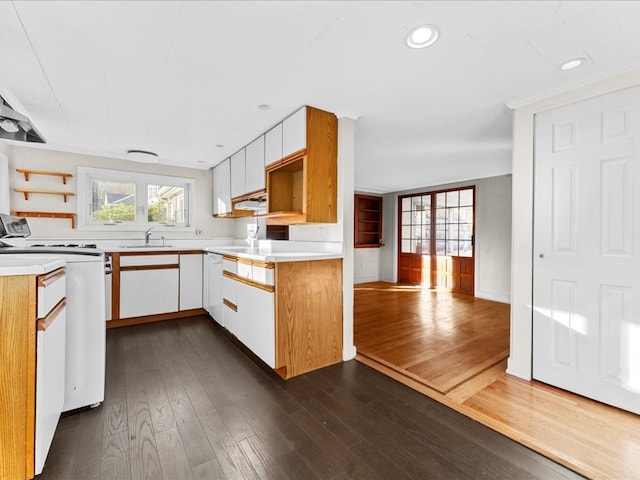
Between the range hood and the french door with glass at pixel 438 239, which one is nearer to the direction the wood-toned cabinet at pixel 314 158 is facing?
the range hood

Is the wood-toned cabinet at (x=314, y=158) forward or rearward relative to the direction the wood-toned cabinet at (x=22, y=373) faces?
forward

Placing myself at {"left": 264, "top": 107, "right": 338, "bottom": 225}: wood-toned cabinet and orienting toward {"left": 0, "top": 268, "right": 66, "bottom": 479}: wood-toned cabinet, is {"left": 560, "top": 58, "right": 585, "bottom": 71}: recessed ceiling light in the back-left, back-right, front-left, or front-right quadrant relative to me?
back-left

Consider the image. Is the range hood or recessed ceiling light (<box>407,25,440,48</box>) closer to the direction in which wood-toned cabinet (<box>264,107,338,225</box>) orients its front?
the range hood

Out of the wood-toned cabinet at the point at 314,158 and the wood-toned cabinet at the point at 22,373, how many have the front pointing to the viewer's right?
1

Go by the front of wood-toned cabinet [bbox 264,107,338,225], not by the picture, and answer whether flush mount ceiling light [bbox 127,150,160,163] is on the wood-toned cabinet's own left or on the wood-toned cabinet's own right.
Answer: on the wood-toned cabinet's own right

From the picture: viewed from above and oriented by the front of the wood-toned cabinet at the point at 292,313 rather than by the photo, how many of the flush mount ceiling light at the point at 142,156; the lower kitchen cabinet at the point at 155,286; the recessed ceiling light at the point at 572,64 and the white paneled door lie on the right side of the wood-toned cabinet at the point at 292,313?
2

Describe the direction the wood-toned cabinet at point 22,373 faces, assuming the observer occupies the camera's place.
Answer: facing to the right of the viewer

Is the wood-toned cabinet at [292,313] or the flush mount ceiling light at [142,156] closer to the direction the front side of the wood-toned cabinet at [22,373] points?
the wood-toned cabinet

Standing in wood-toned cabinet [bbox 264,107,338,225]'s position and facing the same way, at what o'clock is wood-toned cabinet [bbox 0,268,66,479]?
wood-toned cabinet [bbox 0,268,66,479] is roughly at 12 o'clock from wood-toned cabinet [bbox 264,107,338,225].

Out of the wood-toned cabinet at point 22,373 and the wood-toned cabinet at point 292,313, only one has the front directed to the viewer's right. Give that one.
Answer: the wood-toned cabinet at point 22,373

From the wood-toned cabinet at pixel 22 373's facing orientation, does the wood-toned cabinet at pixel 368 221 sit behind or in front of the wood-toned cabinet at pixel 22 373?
in front

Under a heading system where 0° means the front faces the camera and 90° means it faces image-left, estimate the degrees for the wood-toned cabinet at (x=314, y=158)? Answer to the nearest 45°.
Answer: approximately 45°

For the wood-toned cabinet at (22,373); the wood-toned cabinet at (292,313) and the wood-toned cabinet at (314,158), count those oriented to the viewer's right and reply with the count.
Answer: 1

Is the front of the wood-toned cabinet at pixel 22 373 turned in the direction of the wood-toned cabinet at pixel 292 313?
yes

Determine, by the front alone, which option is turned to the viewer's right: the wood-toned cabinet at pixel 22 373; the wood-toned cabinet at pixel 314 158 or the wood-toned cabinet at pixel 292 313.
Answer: the wood-toned cabinet at pixel 22 373

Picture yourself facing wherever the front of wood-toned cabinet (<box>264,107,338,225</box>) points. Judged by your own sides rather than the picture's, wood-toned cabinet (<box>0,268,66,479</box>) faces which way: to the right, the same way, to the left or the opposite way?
the opposite way
